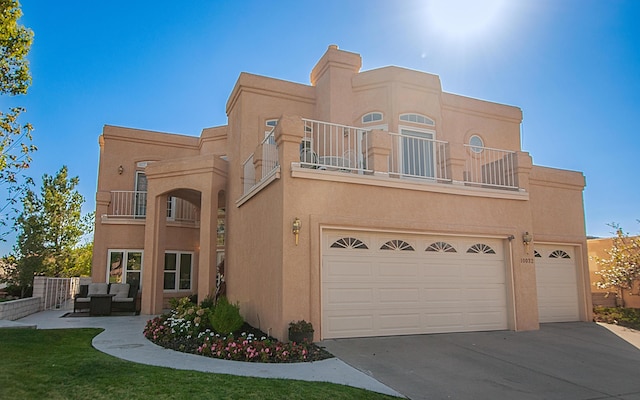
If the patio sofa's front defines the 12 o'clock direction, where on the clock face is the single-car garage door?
The single-car garage door is roughly at 10 o'clock from the patio sofa.

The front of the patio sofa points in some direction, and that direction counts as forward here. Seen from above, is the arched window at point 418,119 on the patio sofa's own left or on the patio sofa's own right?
on the patio sofa's own left

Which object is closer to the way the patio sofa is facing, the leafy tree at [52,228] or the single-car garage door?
the single-car garage door

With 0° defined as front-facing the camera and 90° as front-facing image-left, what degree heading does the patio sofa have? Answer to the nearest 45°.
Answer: approximately 0°

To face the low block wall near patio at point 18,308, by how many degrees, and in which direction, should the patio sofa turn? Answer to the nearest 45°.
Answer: approximately 90° to its right

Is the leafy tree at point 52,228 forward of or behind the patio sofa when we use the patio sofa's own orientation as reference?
behind

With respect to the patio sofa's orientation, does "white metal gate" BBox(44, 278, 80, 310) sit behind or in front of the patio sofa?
behind
